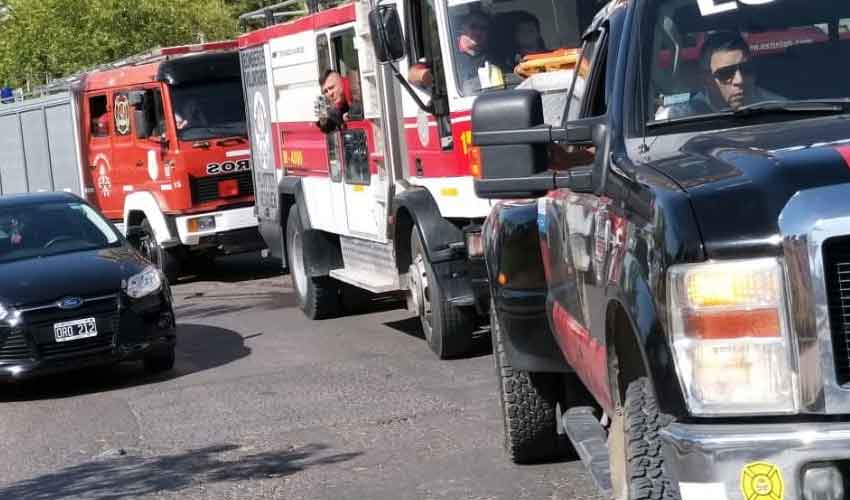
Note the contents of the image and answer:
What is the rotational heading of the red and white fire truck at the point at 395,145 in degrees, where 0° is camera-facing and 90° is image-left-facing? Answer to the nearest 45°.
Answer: approximately 315°

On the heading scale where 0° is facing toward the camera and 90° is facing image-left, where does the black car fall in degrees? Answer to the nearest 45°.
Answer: approximately 315°

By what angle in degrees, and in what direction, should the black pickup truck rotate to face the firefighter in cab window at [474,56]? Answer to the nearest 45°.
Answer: approximately 135° to its left

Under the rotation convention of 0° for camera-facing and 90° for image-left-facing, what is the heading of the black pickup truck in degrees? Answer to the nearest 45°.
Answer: approximately 315°

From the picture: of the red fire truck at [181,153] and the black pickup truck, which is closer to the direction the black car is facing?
the black pickup truck

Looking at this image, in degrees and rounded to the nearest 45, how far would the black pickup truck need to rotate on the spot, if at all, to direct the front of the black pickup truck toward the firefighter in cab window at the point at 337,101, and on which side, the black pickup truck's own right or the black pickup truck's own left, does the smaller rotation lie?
approximately 135° to the black pickup truck's own left
